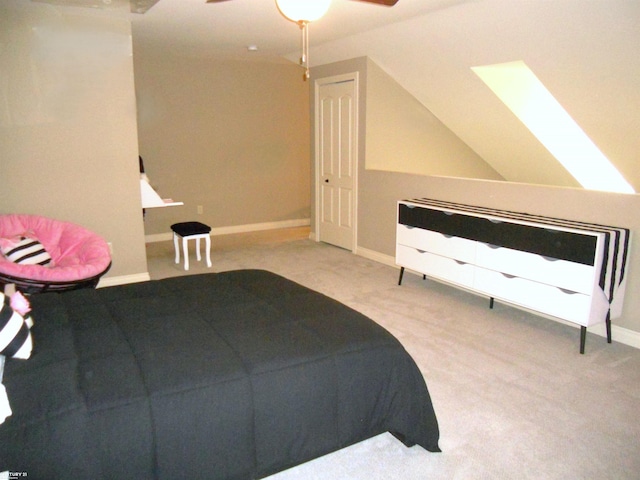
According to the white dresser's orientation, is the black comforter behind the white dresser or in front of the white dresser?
in front

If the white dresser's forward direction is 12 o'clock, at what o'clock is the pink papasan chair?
The pink papasan chair is roughly at 1 o'clock from the white dresser.

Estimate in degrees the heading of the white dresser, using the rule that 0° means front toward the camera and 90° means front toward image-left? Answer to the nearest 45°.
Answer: approximately 45°

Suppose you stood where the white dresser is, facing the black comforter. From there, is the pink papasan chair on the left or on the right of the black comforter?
right

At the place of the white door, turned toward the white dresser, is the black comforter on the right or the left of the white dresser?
right

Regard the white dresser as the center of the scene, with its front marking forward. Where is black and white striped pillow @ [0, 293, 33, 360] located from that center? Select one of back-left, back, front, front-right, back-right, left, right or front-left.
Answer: front

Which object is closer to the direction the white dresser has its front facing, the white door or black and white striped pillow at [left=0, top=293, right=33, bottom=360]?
the black and white striped pillow

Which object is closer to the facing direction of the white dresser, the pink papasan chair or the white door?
the pink papasan chair

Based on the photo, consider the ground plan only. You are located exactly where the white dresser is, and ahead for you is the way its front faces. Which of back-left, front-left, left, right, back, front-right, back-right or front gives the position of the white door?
right

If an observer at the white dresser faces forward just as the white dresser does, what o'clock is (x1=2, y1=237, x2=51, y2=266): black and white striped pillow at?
The black and white striped pillow is roughly at 1 o'clock from the white dresser.
